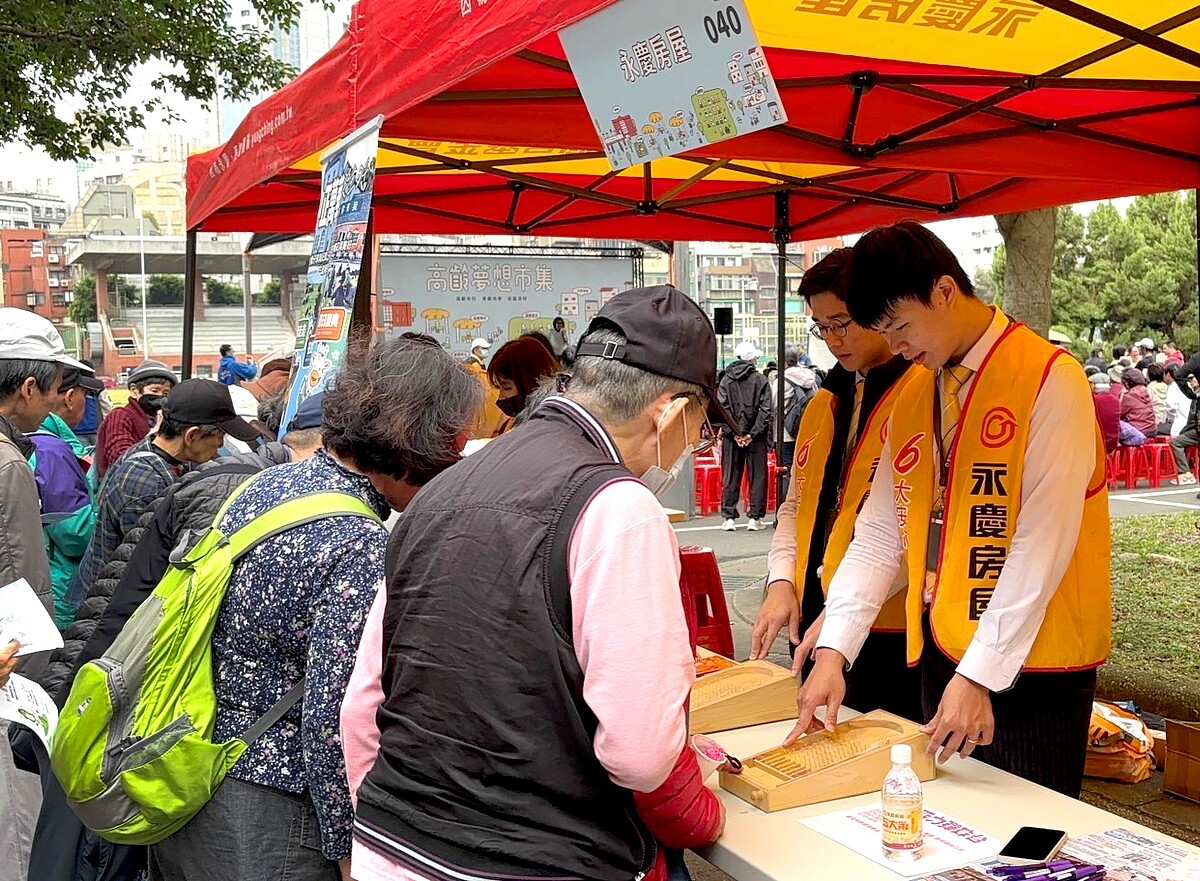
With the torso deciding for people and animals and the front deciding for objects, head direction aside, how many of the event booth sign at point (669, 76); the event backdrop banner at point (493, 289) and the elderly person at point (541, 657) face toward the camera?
2

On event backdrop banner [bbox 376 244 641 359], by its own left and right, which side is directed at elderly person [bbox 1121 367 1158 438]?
left

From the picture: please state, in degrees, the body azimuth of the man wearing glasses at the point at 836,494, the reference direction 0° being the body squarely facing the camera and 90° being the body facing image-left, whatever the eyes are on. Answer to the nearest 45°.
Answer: approximately 45°

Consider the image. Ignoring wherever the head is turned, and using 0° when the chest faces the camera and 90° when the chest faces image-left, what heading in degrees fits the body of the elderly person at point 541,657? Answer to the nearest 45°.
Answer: approximately 225°

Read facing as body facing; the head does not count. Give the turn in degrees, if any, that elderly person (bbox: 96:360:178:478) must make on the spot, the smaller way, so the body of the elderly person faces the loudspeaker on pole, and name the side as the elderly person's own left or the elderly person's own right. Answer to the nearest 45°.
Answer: approximately 90° to the elderly person's own left

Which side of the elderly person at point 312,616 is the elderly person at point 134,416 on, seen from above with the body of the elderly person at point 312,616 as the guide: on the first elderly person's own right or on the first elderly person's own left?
on the first elderly person's own left

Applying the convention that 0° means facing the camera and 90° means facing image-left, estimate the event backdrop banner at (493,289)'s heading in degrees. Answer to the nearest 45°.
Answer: approximately 0°

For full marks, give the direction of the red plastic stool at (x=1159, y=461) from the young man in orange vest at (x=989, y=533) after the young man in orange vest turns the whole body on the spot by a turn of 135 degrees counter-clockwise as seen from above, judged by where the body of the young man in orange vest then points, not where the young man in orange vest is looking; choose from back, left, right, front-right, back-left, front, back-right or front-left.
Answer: left

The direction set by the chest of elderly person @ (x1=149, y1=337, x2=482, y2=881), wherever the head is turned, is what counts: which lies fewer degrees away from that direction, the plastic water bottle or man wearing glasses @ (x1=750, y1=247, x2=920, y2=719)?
the man wearing glasses

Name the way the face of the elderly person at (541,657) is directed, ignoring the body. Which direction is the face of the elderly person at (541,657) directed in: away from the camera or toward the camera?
away from the camera

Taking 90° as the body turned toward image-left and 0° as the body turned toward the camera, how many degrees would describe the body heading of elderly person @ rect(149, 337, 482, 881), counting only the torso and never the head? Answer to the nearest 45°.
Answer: approximately 225°
